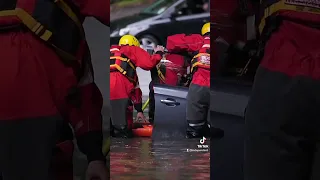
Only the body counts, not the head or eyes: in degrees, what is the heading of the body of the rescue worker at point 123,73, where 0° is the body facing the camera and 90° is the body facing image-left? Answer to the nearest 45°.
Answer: approximately 225°
